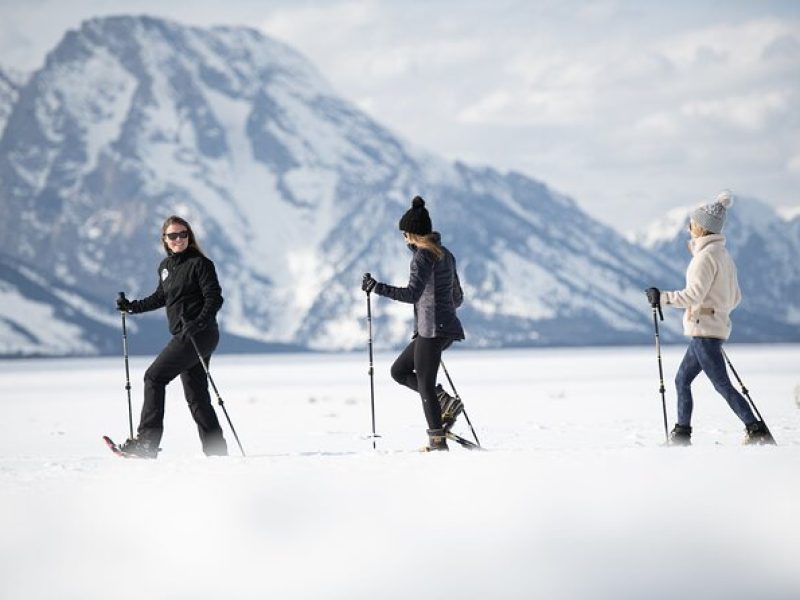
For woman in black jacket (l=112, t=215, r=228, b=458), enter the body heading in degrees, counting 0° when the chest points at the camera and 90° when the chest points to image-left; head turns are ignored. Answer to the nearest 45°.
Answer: approximately 45°

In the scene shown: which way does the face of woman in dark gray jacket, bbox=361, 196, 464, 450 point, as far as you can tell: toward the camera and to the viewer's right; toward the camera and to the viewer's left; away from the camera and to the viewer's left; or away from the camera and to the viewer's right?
away from the camera and to the viewer's left

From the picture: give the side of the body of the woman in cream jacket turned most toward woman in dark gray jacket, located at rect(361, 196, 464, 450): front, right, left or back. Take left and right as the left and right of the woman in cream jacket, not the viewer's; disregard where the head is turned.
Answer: front

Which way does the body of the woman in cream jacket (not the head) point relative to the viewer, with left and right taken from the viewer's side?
facing to the left of the viewer
